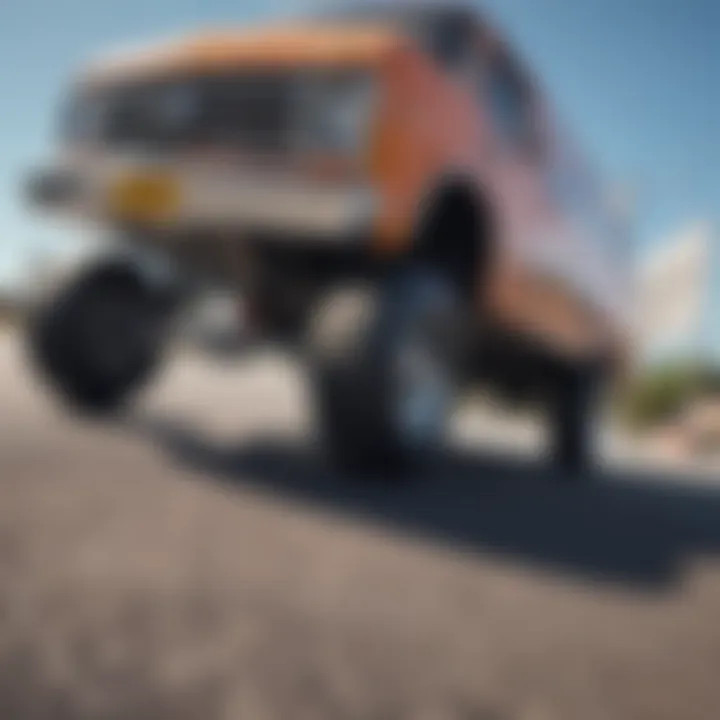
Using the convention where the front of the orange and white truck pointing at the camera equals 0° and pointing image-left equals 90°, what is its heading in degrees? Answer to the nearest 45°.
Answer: approximately 45°
